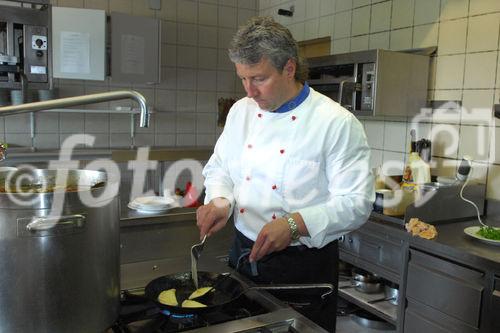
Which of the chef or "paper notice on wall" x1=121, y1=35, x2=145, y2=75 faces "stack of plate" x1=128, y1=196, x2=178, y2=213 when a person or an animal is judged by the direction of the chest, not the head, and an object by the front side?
the paper notice on wall

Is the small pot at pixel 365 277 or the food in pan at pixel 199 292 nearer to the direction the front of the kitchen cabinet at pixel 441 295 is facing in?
the food in pan

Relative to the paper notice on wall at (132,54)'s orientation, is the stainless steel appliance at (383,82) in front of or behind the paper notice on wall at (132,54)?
in front

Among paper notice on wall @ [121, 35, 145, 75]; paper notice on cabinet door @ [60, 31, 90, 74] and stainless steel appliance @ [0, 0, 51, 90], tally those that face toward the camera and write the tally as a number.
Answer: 3

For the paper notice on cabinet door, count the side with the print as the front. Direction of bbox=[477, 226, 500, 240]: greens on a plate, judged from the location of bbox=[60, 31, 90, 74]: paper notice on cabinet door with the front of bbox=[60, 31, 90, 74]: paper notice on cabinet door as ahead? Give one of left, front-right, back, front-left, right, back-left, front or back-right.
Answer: front-left

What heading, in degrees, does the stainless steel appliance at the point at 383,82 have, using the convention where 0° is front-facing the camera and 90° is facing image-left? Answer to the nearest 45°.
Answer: approximately 45°

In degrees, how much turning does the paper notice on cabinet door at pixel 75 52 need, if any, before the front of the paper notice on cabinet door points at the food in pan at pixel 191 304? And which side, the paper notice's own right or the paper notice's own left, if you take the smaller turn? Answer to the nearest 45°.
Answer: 0° — it already faces it

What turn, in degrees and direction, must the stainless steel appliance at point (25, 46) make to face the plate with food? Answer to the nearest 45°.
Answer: approximately 45° to its left

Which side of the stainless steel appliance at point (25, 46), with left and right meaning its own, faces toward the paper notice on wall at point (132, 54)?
left

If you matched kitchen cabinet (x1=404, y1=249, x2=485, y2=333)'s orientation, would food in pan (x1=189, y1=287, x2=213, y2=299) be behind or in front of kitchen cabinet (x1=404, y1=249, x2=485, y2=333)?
in front

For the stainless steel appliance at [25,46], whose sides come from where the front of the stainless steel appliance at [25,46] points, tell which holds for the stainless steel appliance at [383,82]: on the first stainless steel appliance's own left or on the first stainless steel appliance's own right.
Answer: on the first stainless steel appliance's own left

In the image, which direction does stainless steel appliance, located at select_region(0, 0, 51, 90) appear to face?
toward the camera

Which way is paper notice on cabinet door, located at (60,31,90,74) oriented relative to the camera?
toward the camera

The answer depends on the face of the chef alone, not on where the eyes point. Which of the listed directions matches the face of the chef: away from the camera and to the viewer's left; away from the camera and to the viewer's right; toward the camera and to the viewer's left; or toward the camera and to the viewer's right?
toward the camera and to the viewer's left
